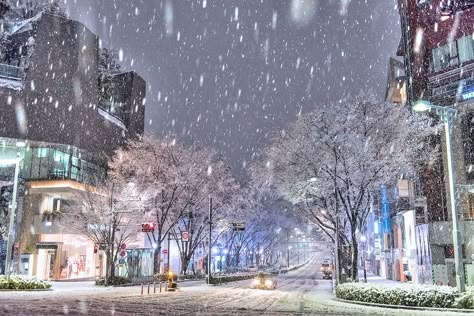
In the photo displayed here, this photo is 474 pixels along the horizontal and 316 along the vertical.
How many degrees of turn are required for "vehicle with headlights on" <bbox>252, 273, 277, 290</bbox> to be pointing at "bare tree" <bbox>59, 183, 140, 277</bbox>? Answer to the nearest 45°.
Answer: approximately 45° to its right

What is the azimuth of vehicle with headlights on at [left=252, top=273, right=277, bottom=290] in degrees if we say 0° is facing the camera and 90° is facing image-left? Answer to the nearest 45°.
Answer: approximately 45°

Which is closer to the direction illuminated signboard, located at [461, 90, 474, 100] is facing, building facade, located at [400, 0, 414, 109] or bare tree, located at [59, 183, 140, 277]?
the bare tree

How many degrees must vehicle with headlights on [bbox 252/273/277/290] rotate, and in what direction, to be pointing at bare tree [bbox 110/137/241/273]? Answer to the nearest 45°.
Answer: approximately 90° to its right
